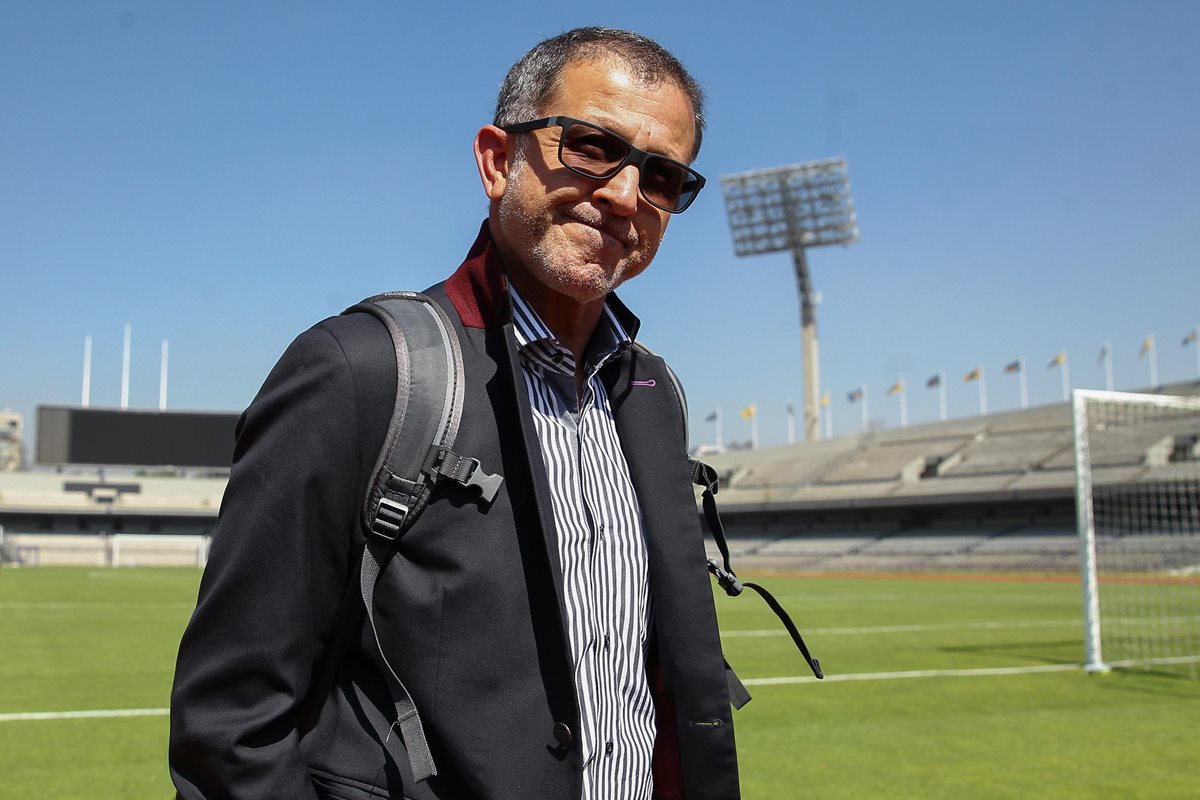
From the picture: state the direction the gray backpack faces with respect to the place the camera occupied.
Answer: facing away from the viewer and to the left of the viewer

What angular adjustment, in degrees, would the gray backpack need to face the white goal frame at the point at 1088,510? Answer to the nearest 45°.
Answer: approximately 90° to its right

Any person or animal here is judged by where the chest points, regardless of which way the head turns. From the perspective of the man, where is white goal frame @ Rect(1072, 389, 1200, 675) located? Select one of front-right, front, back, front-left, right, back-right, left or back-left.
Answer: left

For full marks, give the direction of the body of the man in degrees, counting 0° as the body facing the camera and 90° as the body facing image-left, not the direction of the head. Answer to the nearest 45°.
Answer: approximately 315°

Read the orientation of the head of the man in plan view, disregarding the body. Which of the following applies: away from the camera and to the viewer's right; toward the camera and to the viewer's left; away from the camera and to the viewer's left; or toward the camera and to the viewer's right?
toward the camera and to the viewer's right
